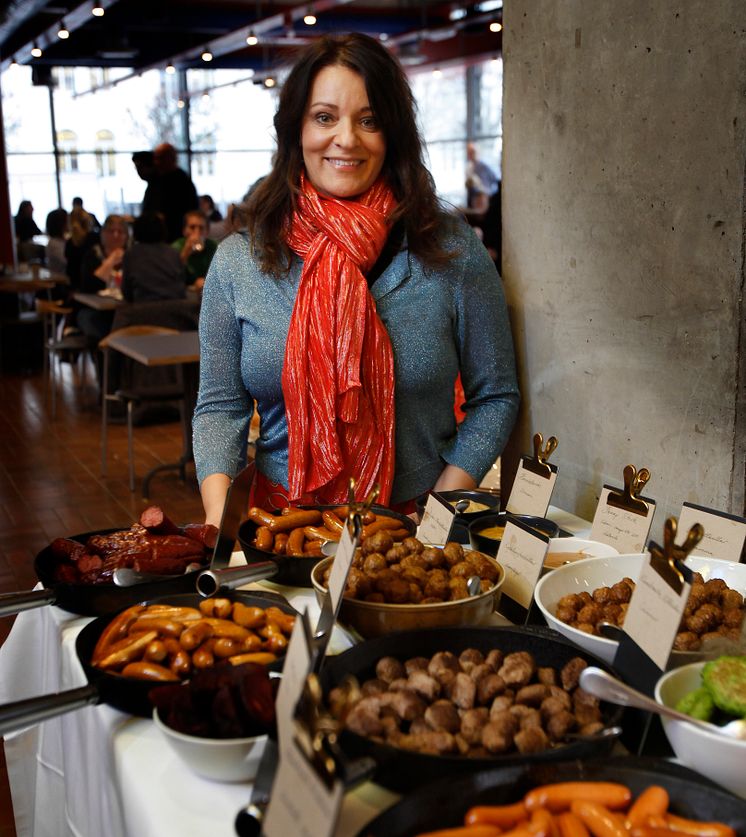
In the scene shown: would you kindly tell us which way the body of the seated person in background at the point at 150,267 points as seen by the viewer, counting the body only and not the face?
away from the camera

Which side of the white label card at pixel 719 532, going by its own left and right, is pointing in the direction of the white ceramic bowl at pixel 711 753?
front

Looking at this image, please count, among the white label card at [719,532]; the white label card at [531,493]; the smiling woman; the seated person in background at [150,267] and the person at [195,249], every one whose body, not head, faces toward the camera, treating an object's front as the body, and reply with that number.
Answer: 4

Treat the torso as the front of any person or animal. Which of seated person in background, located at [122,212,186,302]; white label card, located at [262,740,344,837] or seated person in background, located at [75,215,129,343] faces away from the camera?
seated person in background, located at [122,212,186,302]

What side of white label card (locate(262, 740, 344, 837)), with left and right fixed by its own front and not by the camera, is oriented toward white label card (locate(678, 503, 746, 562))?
back

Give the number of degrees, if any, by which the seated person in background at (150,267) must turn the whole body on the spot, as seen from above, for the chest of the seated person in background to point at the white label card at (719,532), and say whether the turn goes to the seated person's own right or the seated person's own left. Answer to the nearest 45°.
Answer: approximately 180°

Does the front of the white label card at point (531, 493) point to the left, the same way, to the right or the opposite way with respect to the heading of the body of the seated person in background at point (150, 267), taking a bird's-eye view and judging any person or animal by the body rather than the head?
the opposite way

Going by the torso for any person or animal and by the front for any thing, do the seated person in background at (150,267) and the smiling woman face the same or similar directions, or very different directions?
very different directions

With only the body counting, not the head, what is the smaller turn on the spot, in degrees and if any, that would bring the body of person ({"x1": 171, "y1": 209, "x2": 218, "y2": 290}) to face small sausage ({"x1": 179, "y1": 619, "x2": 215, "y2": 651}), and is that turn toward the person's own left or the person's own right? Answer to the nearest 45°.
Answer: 0° — they already face it

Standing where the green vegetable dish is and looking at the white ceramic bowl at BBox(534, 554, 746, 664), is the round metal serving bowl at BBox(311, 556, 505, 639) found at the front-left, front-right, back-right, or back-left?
front-left

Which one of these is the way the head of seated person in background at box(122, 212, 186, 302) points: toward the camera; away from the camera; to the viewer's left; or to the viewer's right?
away from the camera

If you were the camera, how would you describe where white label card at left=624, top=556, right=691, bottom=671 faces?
facing the viewer and to the left of the viewer

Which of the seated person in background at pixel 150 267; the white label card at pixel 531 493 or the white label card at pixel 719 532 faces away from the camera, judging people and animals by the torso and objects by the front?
the seated person in background

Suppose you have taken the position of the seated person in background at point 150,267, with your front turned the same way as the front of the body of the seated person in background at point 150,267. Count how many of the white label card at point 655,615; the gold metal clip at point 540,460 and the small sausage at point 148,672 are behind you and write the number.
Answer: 3

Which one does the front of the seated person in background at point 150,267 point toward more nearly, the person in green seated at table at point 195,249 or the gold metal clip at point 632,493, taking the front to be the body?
the person in green seated at table

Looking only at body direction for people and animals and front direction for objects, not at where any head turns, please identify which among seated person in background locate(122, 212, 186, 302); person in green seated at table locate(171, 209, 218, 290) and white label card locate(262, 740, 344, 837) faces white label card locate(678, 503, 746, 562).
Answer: the person in green seated at table

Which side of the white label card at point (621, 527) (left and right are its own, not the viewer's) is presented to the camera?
front
